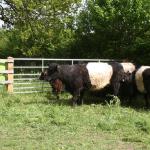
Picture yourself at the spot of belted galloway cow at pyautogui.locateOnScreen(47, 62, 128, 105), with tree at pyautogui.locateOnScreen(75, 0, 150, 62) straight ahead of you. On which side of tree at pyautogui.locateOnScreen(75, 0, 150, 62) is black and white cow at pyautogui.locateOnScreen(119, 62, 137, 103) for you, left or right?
right

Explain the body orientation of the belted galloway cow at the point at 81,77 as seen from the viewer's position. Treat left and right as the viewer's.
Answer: facing to the left of the viewer

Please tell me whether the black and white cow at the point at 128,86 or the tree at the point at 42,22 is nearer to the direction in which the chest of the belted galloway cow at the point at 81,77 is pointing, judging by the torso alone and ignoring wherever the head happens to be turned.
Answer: the tree

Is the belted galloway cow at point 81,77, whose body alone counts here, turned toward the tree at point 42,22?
no

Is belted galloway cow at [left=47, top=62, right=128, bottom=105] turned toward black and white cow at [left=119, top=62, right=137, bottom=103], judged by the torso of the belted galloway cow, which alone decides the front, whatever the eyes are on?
no

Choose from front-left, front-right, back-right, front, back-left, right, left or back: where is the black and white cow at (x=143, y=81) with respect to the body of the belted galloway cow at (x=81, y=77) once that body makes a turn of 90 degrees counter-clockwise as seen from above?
left

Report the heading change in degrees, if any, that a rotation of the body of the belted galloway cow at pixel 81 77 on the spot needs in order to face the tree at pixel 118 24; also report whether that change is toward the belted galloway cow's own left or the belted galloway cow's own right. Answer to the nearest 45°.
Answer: approximately 90° to the belted galloway cow's own right
